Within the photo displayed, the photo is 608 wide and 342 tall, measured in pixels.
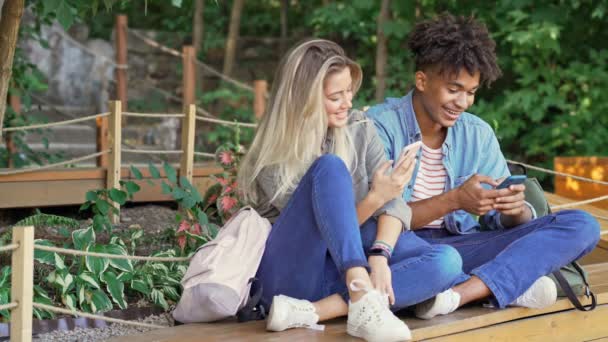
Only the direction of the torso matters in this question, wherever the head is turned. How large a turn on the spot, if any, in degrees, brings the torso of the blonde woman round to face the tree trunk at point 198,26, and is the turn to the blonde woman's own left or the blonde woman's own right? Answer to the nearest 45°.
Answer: approximately 135° to the blonde woman's own left

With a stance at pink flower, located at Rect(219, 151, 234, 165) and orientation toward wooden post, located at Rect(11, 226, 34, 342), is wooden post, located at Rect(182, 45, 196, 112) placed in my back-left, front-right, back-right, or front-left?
back-right

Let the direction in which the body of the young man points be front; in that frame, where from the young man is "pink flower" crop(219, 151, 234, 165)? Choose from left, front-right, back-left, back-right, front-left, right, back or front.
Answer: back

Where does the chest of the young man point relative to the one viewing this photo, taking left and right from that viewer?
facing the viewer and to the right of the viewer

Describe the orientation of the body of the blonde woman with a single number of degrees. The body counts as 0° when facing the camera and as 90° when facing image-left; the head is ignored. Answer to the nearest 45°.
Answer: approximately 315°

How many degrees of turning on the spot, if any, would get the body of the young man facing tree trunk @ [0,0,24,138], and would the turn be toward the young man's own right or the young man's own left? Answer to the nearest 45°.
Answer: approximately 135° to the young man's own right

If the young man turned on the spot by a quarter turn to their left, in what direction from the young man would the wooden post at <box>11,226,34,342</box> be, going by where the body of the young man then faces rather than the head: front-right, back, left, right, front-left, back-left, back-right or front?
back

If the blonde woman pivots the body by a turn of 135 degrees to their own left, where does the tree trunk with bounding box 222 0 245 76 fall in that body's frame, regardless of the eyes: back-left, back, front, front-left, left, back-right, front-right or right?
front

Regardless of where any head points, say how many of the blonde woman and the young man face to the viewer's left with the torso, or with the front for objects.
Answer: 0

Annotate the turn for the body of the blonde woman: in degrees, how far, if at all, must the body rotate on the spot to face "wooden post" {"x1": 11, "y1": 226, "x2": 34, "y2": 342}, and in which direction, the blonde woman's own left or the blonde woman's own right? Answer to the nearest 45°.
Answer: approximately 135° to the blonde woman's own right

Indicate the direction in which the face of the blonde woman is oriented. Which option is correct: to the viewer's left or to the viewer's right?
to the viewer's right

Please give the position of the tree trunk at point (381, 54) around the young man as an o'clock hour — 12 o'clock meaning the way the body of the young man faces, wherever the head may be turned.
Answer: The tree trunk is roughly at 7 o'clock from the young man.
